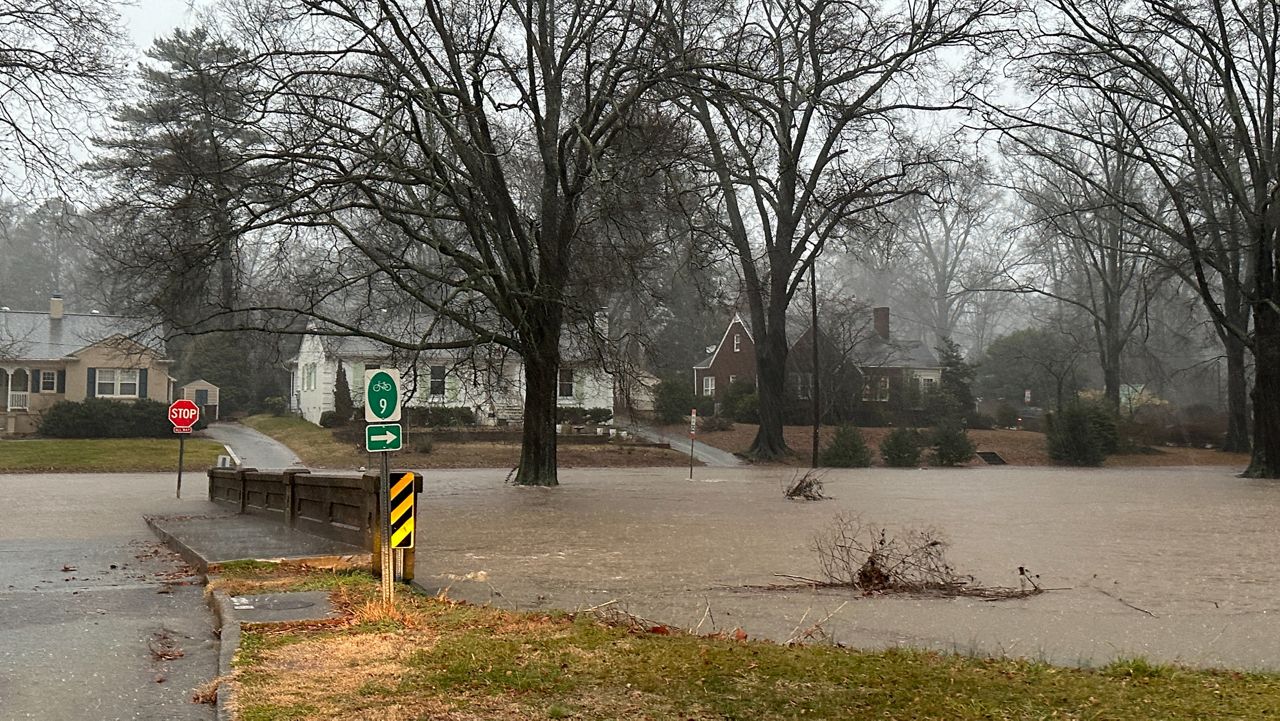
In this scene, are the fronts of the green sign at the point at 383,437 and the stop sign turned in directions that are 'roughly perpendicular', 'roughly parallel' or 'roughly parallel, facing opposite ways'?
roughly parallel

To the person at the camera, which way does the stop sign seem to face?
facing the viewer

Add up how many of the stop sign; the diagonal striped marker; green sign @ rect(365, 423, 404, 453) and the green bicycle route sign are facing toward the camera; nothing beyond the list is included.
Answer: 4

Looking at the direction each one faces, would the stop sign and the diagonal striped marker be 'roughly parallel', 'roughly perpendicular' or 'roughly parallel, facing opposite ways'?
roughly parallel

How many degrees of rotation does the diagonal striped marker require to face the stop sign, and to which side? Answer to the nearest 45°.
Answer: approximately 180°

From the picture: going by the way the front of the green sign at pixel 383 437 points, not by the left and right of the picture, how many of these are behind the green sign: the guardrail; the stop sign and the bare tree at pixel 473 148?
3

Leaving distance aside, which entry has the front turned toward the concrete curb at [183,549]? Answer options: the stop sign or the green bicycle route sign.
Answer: the stop sign

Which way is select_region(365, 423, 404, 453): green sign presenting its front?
toward the camera
